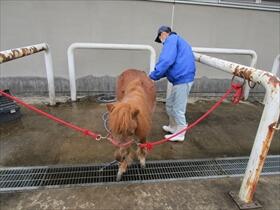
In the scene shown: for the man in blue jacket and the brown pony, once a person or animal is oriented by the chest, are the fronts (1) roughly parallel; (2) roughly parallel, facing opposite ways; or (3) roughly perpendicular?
roughly perpendicular

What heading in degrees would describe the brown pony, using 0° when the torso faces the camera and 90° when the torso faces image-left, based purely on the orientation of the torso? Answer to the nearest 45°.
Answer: approximately 0°

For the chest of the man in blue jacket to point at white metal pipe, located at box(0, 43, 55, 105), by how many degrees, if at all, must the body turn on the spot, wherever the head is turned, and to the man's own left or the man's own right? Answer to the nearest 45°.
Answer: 0° — they already face it

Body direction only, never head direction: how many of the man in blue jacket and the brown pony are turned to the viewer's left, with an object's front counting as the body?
1

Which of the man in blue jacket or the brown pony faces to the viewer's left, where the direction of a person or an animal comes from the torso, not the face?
the man in blue jacket

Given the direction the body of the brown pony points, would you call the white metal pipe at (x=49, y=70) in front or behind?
behind

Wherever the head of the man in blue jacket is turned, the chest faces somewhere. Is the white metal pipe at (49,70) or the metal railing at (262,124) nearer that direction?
the white metal pipe

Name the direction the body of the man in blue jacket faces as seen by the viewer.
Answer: to the viewer's left

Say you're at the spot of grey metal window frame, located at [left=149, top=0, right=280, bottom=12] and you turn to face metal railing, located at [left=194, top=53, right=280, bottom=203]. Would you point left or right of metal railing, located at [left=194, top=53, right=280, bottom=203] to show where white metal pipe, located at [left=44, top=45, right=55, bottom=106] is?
right

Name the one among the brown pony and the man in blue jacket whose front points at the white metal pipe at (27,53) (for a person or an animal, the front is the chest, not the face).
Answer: the man in blue jacket

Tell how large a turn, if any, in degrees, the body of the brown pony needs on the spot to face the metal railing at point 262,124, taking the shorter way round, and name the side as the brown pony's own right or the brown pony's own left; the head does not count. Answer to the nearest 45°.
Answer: approximately 90° to the brown pony's own left

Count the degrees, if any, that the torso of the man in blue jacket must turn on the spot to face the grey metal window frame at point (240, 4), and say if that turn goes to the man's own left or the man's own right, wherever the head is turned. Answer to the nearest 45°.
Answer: approximately 135° to the man's own right

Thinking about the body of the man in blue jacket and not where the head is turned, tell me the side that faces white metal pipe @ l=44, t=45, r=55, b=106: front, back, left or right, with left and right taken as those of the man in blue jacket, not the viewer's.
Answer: front

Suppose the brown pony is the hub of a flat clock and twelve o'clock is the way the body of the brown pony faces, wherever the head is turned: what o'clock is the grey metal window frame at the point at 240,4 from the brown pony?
The grey metal window frame is roughly at 7 o'clock from the brown pony.
